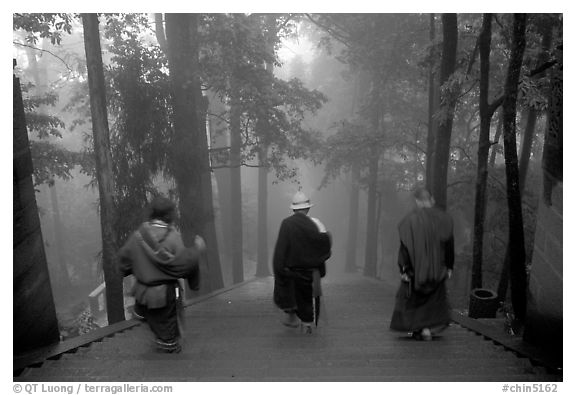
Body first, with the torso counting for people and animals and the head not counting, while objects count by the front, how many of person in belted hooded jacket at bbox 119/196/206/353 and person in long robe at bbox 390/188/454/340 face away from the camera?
2

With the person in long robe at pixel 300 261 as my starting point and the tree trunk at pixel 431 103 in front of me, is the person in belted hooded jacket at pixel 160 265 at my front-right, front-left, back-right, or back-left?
back-left

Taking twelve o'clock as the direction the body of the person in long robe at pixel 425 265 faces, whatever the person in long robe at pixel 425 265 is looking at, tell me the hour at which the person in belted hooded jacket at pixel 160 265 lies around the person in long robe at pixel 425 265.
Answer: the person in belted hooded jacket at pixel 160 265 is roughly at 8 o'clock from the person in long robe at pixel 425 265.

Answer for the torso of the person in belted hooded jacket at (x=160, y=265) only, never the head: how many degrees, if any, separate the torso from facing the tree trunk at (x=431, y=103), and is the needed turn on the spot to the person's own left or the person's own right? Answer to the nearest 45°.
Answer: approximately 45° to the person's own right

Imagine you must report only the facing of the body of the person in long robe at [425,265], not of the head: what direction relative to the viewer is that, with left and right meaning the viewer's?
facing away from the viewer

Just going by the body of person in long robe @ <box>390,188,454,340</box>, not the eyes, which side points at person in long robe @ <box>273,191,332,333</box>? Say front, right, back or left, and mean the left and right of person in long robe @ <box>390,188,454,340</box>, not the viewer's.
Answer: left

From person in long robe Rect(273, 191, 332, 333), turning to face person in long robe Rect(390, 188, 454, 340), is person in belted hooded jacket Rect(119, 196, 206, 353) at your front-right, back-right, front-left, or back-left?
back-right

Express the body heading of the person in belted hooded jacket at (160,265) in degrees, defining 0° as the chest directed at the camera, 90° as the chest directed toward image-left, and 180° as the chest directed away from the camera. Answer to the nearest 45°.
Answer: approximately 180°

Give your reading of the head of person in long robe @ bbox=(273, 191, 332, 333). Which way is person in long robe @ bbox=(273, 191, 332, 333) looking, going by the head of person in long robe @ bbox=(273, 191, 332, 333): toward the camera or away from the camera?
away from the camera

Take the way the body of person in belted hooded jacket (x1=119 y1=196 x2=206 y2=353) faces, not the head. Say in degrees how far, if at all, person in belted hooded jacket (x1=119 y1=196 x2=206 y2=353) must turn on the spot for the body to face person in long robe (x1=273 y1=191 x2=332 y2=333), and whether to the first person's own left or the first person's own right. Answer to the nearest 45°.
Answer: approximately 90° to the first person's own right
